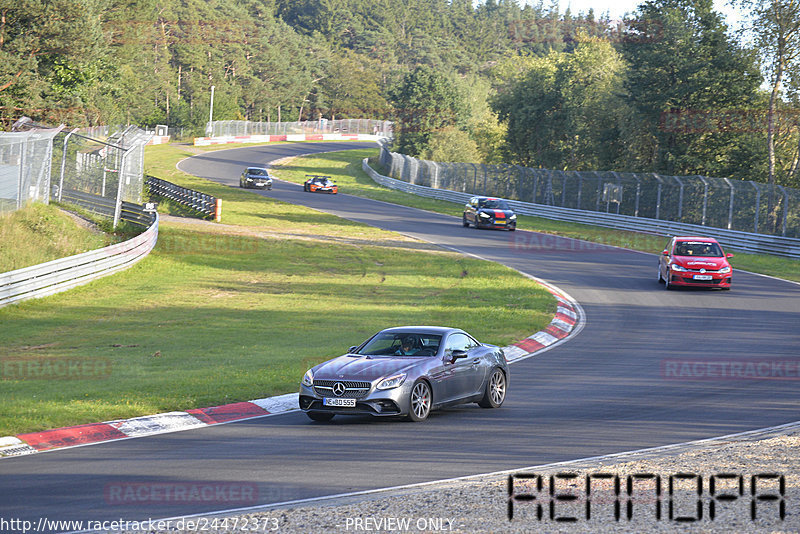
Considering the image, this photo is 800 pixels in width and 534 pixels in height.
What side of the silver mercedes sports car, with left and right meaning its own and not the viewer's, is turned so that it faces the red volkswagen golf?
back

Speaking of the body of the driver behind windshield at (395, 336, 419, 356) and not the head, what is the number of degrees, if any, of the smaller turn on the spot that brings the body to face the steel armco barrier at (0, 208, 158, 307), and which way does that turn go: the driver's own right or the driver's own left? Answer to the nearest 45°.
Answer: approximately 90° to the driver's own right

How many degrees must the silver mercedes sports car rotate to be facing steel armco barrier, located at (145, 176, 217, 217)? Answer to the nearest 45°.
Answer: approximately 135° to its right

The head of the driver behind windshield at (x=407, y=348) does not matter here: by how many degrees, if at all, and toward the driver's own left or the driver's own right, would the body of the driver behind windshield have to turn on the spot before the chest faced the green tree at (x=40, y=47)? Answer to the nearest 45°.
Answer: approximately 90° to the driver's own right

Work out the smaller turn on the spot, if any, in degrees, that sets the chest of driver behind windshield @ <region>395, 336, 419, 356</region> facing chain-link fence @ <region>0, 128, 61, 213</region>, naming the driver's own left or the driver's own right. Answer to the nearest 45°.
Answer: approximately 90° to the driver's own right

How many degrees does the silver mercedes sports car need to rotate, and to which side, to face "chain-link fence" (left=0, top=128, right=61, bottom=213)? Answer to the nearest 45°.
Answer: approximately 90° to its right

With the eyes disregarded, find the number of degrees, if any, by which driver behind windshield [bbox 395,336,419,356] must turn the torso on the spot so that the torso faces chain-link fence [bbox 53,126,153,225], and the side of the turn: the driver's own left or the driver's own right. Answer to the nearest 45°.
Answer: approximately 90° to the driver's own right

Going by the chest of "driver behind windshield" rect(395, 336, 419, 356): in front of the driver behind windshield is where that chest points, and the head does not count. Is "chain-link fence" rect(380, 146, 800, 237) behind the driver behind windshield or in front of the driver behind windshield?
behind

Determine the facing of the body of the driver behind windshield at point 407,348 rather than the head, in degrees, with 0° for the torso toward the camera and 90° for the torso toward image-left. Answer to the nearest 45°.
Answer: approximately 45°

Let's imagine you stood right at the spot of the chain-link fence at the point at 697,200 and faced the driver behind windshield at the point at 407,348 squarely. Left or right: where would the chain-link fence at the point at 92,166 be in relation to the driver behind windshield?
right
